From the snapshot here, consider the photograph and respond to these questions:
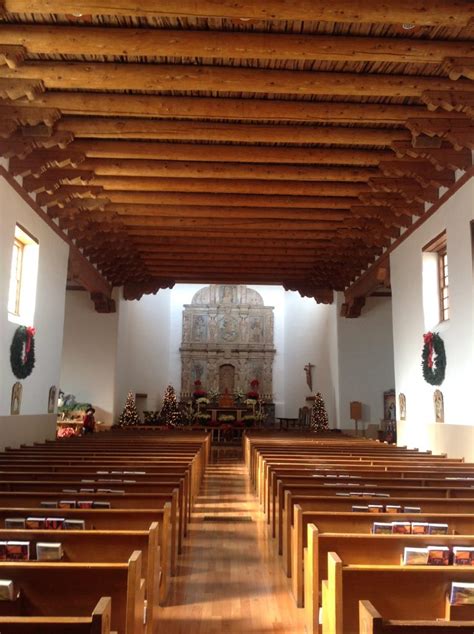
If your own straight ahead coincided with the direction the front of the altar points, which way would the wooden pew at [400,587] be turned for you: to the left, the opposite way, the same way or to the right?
the opposite way

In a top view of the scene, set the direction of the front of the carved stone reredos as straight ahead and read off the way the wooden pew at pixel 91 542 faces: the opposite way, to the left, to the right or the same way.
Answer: the opposite way

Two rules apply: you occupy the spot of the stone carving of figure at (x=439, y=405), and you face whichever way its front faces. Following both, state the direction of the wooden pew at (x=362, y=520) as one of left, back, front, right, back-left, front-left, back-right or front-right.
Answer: front-left

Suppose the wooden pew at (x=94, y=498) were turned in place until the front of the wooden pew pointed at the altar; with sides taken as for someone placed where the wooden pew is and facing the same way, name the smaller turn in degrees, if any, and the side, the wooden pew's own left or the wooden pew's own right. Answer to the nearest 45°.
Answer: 0° — it already faces it

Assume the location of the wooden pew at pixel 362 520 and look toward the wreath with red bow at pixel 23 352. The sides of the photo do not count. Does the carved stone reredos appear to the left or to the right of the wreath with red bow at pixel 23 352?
right

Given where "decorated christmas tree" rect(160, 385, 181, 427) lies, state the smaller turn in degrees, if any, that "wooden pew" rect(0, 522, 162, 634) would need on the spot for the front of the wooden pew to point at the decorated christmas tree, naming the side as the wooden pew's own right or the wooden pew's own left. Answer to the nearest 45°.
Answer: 0° — it already faces it

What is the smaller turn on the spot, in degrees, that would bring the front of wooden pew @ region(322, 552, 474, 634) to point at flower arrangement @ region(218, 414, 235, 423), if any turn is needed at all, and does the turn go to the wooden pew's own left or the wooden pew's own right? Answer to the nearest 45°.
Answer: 0° — it already faces it

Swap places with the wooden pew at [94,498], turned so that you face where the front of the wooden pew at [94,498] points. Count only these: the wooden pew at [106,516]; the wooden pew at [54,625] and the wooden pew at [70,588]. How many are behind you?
3

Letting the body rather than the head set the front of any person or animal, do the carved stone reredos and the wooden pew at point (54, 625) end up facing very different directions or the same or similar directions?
very different directions

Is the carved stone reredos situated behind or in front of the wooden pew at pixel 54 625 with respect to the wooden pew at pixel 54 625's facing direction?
in front

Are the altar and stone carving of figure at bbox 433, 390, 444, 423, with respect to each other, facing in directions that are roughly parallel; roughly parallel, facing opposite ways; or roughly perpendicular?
roughly perpendicular

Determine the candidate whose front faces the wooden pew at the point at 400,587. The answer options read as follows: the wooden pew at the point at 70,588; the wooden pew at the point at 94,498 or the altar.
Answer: the altar

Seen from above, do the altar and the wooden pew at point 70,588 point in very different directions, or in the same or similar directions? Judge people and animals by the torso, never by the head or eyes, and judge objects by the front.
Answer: very different directions

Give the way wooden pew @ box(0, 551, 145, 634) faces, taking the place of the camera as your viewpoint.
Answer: facing away from the viewer

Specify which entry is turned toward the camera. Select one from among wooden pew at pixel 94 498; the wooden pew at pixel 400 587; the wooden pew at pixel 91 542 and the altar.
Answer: the altar

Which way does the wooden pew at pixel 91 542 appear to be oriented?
away from the camera

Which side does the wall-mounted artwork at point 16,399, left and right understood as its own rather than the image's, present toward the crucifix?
left
